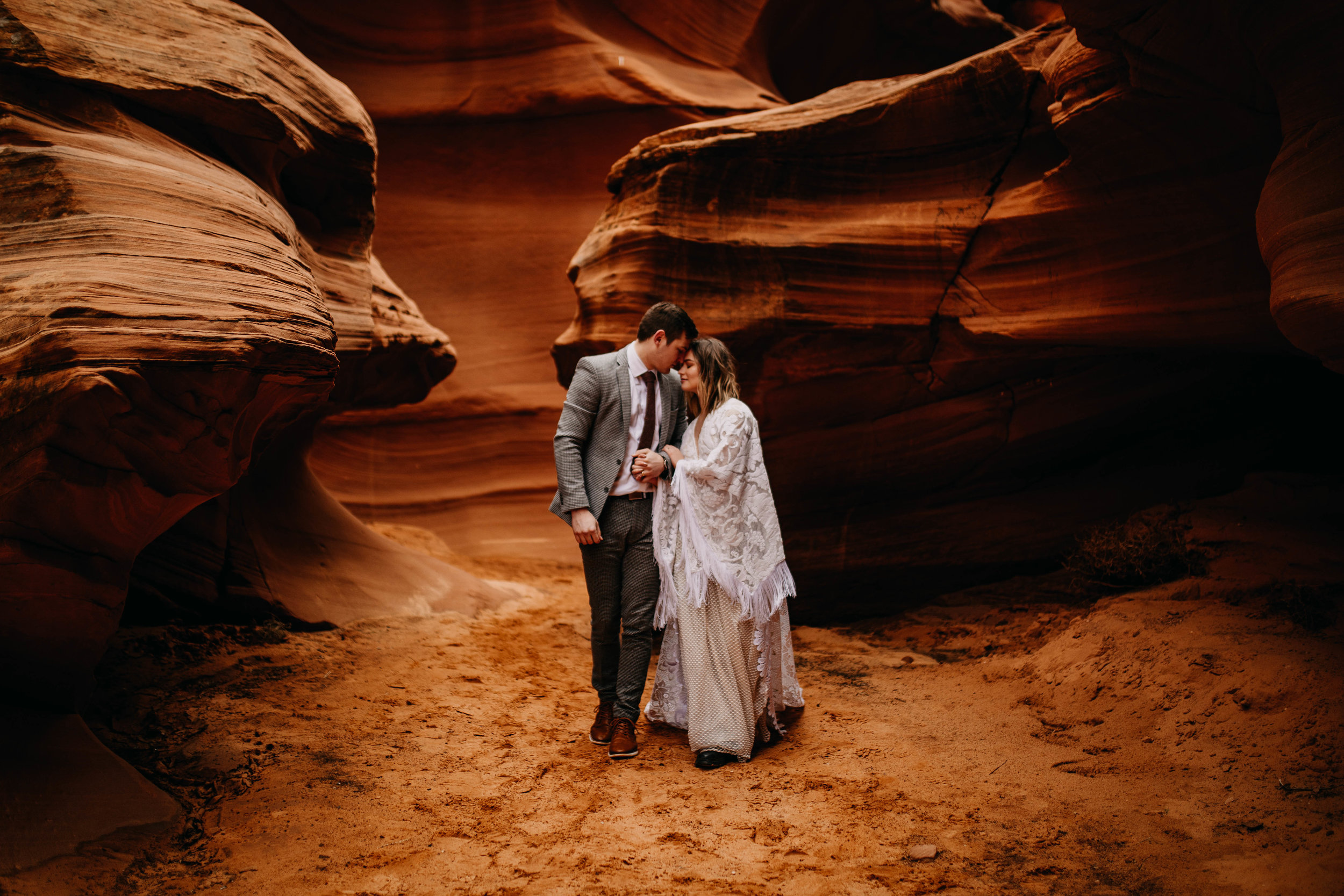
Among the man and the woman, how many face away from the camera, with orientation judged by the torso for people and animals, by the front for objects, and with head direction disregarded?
0

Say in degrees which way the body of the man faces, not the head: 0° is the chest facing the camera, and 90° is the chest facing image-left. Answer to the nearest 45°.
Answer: approximately 315°

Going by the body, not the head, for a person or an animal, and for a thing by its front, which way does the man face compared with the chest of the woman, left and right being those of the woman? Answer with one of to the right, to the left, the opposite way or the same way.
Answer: to the left
